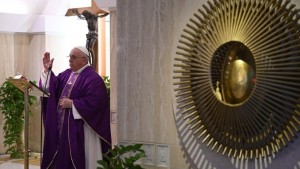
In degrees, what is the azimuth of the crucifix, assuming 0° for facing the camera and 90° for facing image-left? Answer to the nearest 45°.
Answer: approximately 45°

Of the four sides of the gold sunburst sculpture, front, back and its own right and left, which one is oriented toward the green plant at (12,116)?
right

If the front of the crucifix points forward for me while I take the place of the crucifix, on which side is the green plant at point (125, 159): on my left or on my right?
on my left

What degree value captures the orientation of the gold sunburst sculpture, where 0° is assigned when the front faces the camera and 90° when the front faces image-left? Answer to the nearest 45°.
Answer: approximately 45°

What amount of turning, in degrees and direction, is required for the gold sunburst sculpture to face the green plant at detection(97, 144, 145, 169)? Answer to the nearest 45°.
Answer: approximately 45° to its right

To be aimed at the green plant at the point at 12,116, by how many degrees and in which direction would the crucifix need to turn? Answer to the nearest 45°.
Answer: approximately 90° to its right

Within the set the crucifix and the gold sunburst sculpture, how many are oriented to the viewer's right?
0

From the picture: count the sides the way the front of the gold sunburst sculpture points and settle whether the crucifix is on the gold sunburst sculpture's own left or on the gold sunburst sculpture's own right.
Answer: on the gold sunburst sculpture's own right
